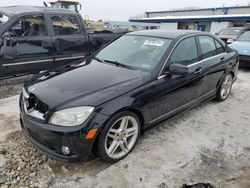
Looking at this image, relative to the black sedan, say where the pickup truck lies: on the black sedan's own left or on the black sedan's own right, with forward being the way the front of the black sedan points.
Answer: on the black sedan's own right

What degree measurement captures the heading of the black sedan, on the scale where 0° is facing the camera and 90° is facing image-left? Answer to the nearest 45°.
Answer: approximately 45°

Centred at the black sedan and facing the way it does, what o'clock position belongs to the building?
The building is roughly at 5 o'clock from the black sedan.
